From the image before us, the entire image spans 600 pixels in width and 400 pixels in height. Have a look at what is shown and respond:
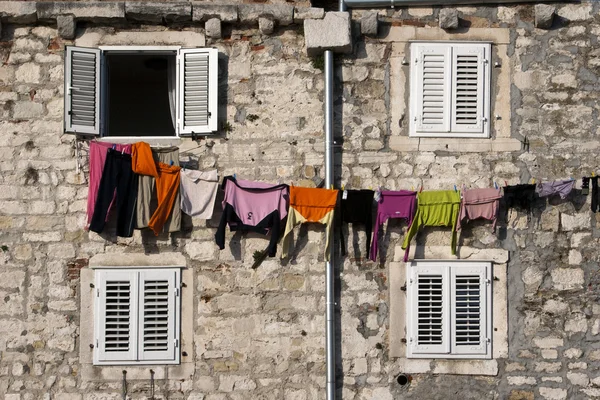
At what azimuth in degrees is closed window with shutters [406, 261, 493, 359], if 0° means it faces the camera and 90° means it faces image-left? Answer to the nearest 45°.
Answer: approximately 0°

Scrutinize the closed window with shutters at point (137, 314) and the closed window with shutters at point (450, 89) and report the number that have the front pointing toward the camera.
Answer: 2

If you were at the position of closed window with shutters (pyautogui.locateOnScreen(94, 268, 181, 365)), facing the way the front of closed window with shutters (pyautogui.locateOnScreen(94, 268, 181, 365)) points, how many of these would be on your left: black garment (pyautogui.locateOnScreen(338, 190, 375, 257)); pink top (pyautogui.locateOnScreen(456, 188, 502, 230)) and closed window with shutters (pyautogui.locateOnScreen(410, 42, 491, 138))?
3

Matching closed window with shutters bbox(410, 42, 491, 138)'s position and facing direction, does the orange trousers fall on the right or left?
on its right

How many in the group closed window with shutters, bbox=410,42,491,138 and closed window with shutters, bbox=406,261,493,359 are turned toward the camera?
2

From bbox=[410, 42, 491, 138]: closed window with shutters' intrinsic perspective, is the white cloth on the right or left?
on its right

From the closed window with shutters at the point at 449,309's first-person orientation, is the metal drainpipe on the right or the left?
on its right

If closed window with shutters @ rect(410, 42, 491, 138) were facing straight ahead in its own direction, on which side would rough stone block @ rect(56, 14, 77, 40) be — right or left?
on its right

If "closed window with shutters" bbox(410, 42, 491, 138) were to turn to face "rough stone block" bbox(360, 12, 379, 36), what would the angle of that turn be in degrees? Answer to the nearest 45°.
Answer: approximately 90° to its right
